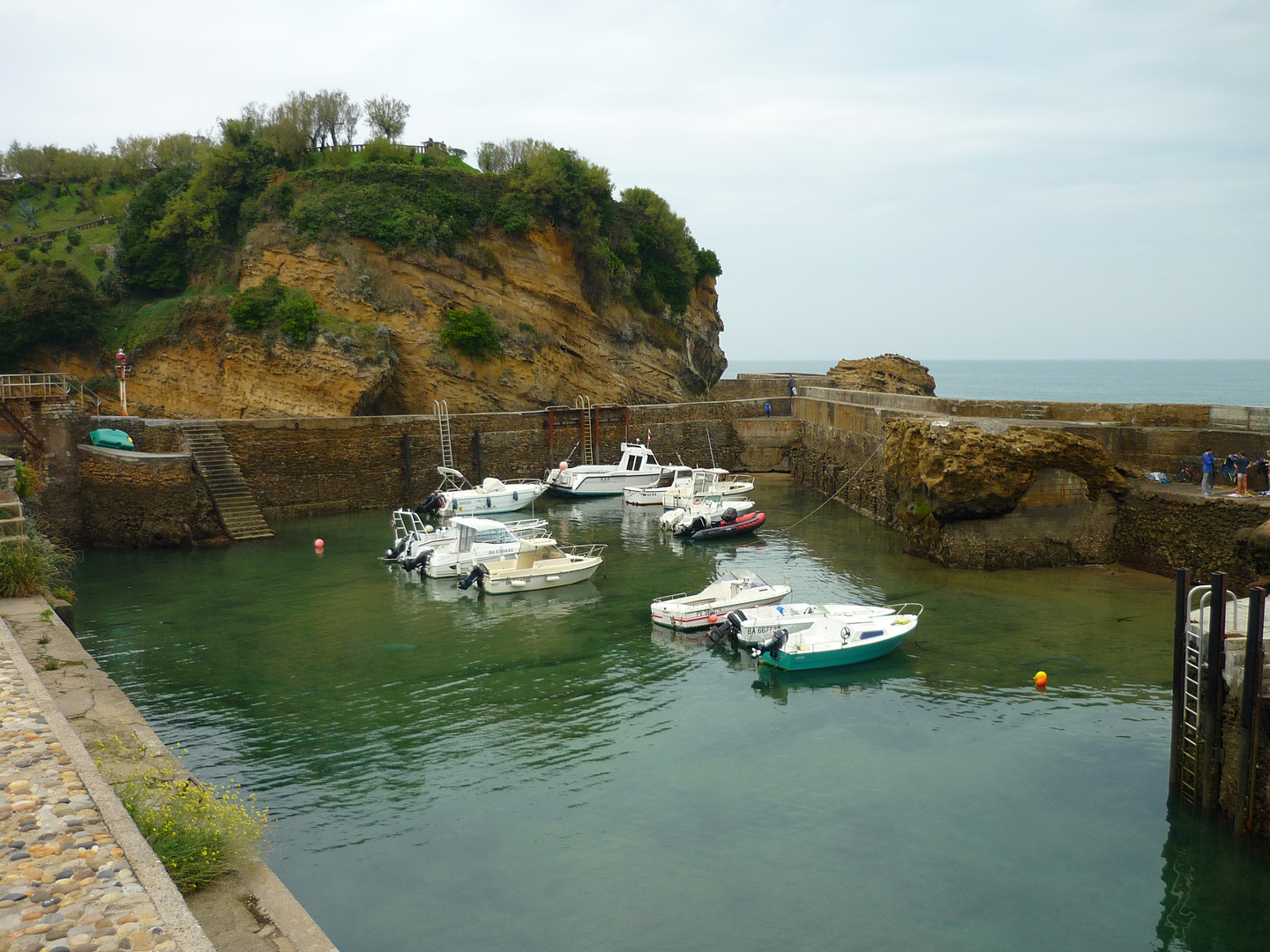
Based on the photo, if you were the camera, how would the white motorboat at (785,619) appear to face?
facing away from the viewer and to the right of the viewer

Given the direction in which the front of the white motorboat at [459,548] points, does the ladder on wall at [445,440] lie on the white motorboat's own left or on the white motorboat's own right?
on the white motorboat's own left

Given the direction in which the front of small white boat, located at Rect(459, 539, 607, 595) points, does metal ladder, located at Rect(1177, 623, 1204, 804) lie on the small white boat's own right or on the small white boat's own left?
on the small white boat's own right

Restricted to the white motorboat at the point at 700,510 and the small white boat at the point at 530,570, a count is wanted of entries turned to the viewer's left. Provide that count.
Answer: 0

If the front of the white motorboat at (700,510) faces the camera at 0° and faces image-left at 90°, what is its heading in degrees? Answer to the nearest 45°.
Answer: approximately 225°

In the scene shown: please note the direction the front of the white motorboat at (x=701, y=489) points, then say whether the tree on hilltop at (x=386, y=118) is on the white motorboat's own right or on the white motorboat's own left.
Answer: on the white motorboat's own left

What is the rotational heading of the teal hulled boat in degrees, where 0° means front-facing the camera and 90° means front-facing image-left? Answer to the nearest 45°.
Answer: approximately 225°

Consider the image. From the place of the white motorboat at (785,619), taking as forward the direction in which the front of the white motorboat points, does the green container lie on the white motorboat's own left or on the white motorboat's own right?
on the white motorboat's own left
